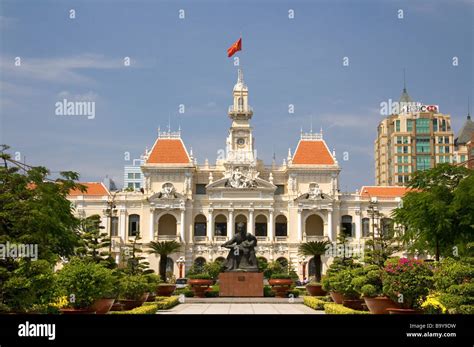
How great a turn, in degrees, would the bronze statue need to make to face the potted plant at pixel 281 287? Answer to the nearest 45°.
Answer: approximately 135° to its left

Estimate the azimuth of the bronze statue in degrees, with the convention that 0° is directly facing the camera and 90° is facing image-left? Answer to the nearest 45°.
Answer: approximately 0°

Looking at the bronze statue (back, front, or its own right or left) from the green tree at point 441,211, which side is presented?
left
